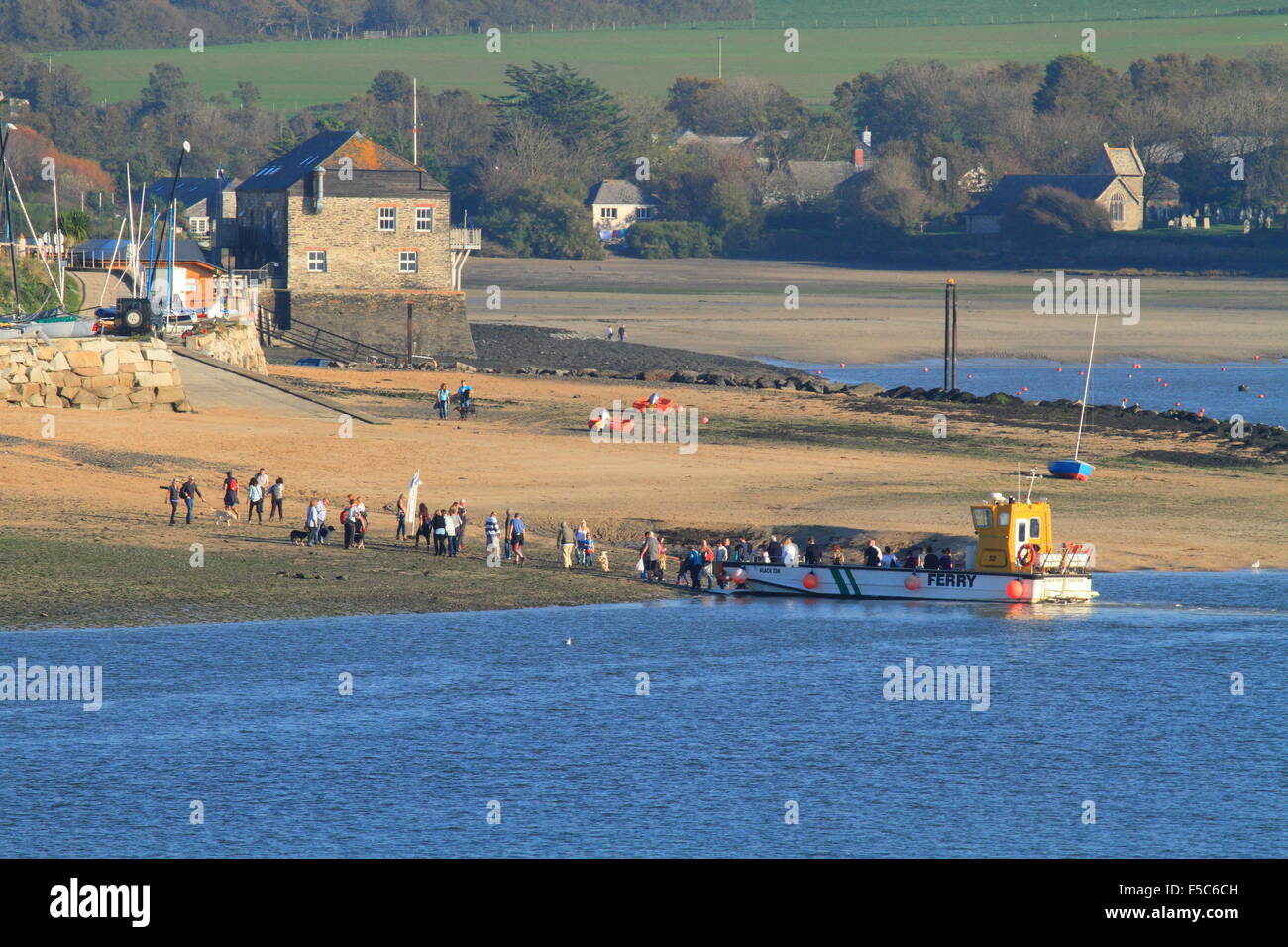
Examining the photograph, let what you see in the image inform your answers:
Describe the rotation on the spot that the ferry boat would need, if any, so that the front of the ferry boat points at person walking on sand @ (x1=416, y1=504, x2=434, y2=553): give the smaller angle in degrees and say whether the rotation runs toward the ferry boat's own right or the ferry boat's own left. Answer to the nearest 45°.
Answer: approximately 45° to the ferry boat's own left

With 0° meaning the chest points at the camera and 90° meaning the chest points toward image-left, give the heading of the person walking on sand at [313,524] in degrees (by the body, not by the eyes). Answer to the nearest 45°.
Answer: approximately 270°

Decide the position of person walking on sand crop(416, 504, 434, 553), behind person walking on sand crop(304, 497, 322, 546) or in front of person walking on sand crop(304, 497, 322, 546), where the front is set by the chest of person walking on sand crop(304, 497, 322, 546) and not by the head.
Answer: in front

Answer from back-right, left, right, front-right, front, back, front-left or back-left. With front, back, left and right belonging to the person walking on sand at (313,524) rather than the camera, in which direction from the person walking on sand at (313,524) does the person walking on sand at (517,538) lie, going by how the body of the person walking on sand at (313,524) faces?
front

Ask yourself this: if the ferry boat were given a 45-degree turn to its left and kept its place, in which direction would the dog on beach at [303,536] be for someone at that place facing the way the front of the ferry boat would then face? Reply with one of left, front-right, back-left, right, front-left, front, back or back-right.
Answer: front

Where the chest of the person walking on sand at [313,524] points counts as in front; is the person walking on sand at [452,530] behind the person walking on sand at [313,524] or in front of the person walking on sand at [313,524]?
in front

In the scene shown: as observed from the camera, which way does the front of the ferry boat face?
facing away from the viewer and to the left of the viewer

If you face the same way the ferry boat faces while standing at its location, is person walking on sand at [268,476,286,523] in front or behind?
in front

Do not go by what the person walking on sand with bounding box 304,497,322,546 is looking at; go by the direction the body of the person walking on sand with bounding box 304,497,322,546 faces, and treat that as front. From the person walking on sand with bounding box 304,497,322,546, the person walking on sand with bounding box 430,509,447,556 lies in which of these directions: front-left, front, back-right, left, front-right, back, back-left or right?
front

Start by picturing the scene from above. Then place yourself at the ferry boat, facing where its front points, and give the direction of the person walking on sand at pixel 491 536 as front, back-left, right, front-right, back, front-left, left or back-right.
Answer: front-left

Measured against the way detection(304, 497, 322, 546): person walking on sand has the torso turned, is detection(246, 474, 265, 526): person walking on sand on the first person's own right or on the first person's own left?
on the first person's own left
